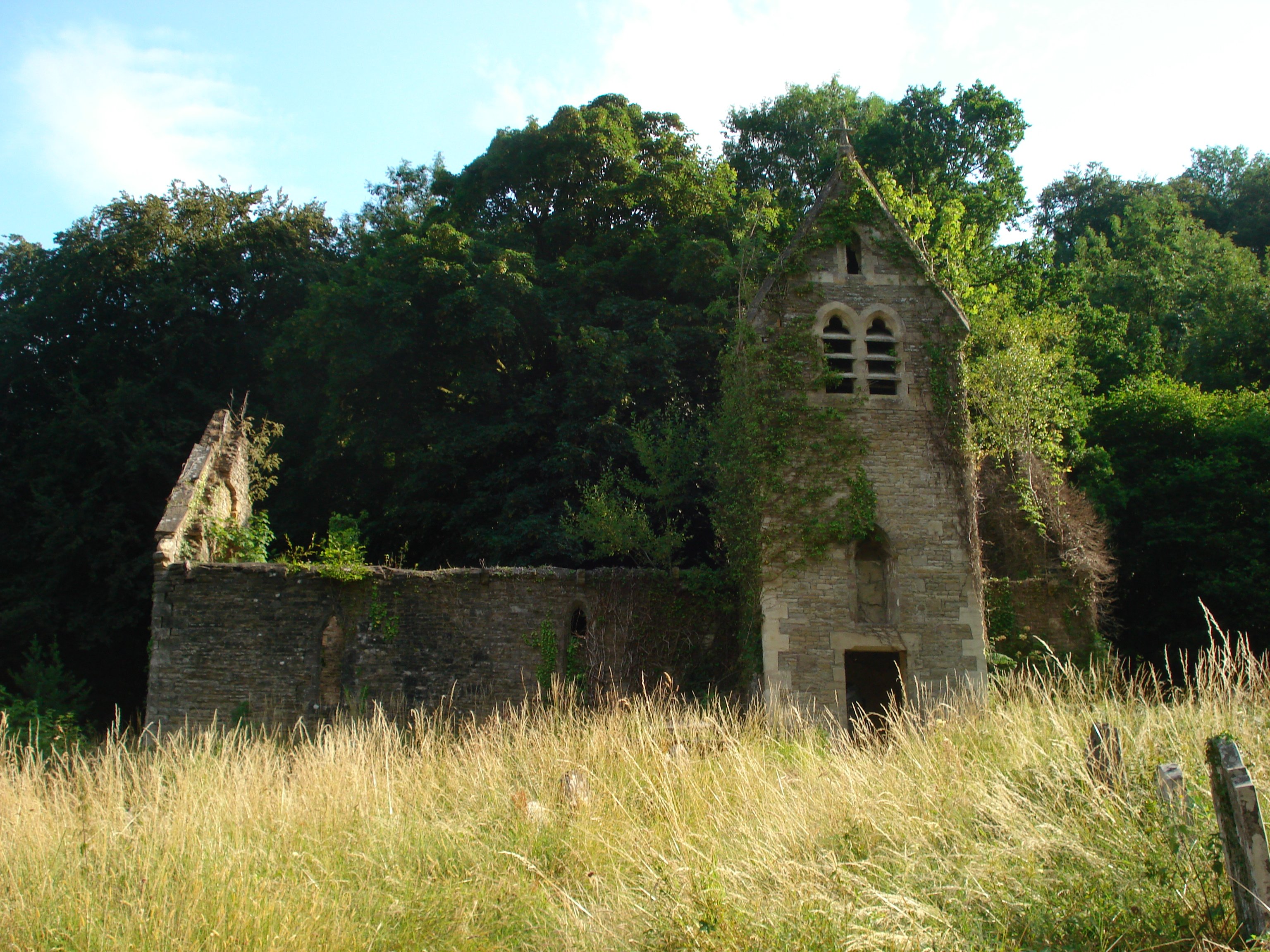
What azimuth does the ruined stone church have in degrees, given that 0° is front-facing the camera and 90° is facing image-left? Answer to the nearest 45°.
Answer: approximately 0°

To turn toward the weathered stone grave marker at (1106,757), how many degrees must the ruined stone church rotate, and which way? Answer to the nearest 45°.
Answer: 0° — it already faces it
